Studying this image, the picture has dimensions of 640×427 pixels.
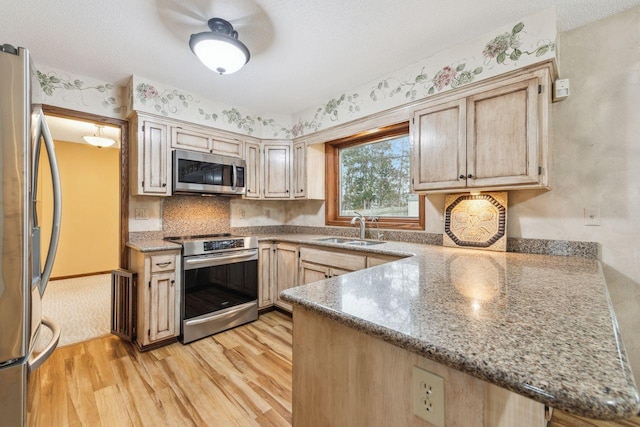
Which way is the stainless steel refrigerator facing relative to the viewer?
to the viewer's right

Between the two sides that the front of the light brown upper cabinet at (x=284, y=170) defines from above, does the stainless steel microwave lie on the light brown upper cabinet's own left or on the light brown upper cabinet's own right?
on the light brown upper cabinet's own right

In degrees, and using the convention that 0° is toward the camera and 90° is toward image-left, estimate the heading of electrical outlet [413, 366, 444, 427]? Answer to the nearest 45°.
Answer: approximately 45°

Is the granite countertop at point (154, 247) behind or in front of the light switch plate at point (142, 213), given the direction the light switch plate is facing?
in front

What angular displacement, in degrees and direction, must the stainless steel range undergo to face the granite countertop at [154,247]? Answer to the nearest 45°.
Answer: approximately 135° to its right

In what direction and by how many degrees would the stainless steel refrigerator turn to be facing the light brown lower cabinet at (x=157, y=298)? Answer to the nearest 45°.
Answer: approximately 45° to its left

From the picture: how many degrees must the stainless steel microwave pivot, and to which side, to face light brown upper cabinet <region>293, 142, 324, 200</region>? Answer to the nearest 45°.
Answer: approximately 45° to its left
